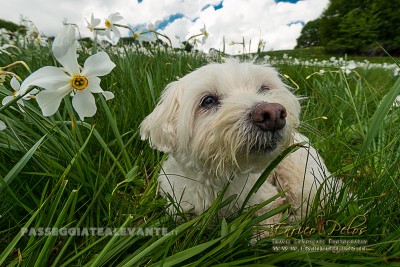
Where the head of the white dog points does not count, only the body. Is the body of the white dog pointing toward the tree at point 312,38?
no

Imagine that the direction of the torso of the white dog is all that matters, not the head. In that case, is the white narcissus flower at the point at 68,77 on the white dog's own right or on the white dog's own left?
on the white dog's own right

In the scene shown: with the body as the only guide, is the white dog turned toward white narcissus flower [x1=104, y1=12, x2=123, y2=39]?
no
